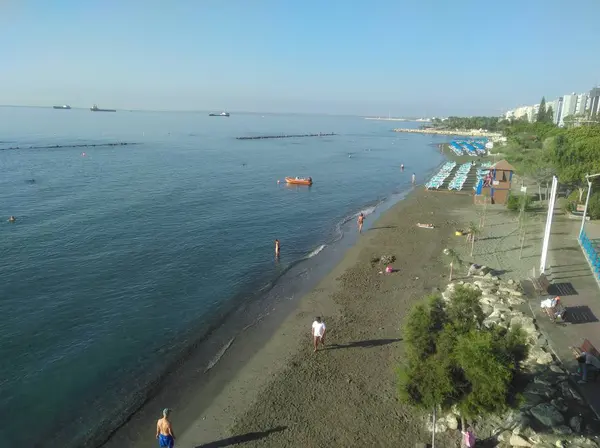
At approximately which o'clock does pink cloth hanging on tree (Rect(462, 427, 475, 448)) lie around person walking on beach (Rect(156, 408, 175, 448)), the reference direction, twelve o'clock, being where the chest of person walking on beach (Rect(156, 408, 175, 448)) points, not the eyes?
pink cloth hanging on tree (Rect(462, 427, 475, 448)) is roughly at 4 o'clock from person walking on beach (Rect(156, 408, 175, 448)).

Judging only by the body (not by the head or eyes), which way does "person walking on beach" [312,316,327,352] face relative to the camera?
toward the camera

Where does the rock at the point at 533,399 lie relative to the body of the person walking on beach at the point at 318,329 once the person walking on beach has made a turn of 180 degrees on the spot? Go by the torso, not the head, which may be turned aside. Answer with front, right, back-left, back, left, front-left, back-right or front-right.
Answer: back-right

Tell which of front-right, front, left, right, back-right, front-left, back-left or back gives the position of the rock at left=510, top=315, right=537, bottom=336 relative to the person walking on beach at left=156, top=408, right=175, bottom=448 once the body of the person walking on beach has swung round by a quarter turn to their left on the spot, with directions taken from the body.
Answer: back

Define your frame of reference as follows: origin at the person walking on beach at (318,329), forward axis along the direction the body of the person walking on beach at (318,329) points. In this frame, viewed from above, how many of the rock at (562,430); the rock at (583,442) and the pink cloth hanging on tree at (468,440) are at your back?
0

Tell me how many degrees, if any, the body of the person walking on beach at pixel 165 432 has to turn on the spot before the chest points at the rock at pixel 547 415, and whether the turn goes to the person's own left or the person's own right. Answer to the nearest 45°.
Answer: approximately 90° to the person's own right

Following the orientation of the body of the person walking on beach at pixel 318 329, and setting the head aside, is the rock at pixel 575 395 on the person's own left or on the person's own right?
on the person's own left

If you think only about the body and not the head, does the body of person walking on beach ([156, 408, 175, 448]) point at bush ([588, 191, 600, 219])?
no

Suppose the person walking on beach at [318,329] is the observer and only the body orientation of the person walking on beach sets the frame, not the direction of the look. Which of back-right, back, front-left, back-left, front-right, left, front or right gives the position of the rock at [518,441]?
front-left

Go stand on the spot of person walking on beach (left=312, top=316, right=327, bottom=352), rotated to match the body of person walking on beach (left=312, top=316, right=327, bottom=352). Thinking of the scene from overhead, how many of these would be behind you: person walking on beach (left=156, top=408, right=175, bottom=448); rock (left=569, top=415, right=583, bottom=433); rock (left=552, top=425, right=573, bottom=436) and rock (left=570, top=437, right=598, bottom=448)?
0

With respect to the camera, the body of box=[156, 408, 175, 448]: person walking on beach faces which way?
away from the camera

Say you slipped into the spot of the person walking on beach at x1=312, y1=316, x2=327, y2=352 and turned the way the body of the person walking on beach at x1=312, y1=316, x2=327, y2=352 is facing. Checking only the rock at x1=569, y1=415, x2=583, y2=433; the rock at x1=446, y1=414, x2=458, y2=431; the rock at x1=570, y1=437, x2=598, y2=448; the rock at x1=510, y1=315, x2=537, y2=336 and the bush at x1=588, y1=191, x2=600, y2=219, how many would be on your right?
0

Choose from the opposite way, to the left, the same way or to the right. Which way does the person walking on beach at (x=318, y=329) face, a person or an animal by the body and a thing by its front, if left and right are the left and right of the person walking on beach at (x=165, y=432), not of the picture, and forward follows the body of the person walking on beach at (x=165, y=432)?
the opposite way

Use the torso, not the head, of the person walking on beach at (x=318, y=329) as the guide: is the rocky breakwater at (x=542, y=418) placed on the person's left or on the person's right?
on the person's left

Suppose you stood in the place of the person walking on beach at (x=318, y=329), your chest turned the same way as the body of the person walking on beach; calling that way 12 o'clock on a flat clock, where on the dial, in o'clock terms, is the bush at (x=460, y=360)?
The bush is roughly at 11 o'clock from the person walking on beach.

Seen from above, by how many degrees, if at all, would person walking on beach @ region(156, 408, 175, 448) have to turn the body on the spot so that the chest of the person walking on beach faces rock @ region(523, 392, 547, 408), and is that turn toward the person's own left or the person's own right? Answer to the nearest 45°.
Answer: approximately 90° to the person's own right

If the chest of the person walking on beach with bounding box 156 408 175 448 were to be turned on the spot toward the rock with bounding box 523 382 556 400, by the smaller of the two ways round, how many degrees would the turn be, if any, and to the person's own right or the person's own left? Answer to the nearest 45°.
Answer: approximately 90° to the person's own right

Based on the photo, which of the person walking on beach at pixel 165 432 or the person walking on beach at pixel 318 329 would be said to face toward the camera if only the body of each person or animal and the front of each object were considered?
the person walking on beach at pixel 318 329

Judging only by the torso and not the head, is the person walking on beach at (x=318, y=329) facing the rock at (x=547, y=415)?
no

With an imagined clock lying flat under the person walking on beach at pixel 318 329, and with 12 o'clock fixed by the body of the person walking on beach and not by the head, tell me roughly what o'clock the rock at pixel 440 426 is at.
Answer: The rock is roughly at 11 o'clock from the person walking on beach.

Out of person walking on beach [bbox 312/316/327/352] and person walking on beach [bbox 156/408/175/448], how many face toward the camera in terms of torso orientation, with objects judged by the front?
1
